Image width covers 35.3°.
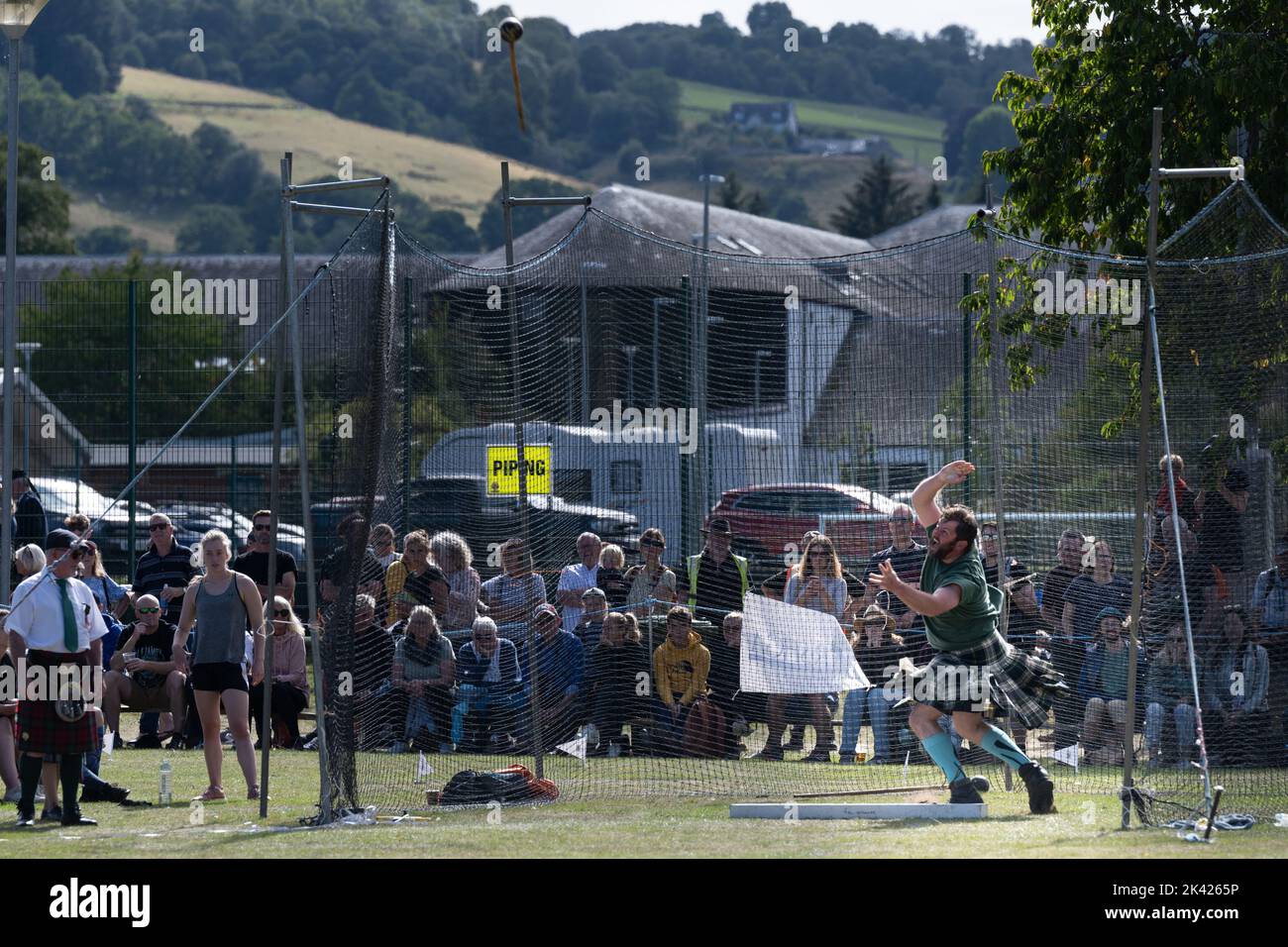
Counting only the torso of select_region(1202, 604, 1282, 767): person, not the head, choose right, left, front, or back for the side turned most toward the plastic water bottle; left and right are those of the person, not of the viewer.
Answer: right

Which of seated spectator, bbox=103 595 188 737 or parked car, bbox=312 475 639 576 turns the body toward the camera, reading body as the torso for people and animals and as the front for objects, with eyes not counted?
the seated spectator

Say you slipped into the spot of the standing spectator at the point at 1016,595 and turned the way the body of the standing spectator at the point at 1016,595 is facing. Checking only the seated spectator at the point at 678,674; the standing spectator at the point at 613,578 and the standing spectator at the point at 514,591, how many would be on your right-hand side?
3

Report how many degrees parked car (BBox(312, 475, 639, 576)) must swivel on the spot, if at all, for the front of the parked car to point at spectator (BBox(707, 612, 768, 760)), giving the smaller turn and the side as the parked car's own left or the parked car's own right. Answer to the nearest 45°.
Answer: approximately 45° to the parked car's own right

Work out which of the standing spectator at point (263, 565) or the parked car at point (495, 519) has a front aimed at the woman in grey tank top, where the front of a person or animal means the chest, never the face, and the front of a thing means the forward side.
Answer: the standing spectator

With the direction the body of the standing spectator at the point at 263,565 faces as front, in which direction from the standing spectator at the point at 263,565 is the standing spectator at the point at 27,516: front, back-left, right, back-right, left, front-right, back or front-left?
back-right

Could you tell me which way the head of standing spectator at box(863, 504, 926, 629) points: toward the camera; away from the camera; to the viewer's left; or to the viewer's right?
toward the camera

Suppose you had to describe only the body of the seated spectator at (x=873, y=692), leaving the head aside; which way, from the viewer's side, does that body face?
toward the camera

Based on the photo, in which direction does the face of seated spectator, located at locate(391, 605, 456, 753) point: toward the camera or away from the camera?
toward the camera

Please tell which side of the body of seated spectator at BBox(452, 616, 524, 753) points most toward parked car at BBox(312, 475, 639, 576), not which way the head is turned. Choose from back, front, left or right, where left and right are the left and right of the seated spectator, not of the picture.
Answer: back

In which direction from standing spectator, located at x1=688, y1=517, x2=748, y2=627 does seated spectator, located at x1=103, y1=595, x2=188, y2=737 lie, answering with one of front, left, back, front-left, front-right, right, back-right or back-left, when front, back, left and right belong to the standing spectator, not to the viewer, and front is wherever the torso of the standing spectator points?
right

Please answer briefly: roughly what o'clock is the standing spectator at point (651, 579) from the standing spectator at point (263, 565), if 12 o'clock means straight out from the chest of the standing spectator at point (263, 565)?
the standing spectator at point (651, 579) is roughly at 10 o'clock from the standing spectator at point (263, 565).

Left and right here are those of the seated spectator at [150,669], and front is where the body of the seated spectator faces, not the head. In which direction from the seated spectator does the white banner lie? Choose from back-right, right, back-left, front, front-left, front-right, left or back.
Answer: front-left

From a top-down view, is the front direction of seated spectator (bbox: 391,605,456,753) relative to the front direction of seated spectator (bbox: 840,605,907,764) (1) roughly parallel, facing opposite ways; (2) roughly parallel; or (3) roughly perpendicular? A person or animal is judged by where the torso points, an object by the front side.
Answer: roughly parallel

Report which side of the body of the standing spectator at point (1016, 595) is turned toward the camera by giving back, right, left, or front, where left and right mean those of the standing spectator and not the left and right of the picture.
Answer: front

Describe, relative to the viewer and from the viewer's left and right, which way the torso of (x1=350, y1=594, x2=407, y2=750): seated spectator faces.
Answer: facing the viewer
